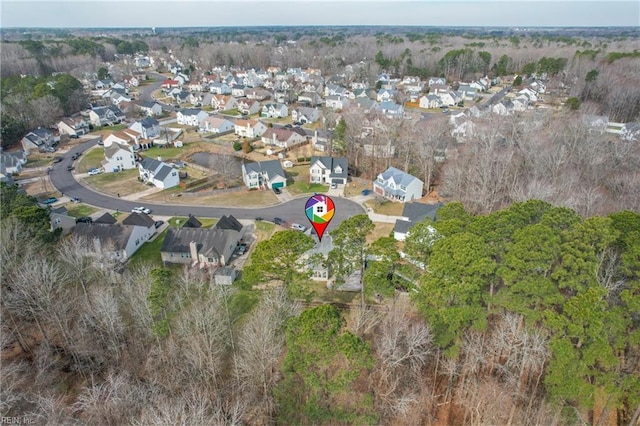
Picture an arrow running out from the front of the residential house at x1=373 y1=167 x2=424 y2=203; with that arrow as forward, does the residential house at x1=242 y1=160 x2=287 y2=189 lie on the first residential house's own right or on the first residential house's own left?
on the first residential house's own right

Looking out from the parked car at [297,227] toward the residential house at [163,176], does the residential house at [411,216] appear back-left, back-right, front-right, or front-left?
back-right

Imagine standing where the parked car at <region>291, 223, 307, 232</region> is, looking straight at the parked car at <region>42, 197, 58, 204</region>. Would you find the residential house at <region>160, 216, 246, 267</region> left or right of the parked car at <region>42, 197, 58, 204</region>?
left

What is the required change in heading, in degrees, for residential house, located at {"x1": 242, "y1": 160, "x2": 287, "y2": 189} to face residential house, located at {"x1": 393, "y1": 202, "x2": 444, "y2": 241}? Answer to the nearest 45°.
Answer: approximately 45° to its left

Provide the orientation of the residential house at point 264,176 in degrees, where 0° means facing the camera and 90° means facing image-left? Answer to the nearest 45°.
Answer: approximately 0°

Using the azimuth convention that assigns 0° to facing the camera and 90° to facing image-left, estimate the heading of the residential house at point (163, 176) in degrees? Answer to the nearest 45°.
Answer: approximately 45°

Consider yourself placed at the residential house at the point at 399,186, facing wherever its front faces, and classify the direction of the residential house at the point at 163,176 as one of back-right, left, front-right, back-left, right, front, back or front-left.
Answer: front-right

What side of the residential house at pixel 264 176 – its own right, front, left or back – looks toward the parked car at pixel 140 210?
right

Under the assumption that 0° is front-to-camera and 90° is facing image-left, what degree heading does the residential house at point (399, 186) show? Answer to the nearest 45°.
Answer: approximately 45°

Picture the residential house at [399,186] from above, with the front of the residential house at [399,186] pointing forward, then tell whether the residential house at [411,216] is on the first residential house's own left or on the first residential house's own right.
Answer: on the first residential house's own left

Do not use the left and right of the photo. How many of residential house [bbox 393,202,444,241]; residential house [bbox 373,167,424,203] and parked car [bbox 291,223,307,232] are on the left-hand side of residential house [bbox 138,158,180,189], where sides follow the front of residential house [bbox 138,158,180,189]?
3

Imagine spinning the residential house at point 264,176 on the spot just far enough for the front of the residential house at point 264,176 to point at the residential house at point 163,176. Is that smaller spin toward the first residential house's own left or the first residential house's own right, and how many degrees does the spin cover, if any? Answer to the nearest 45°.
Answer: approximately 90° to the first residential house's own right
